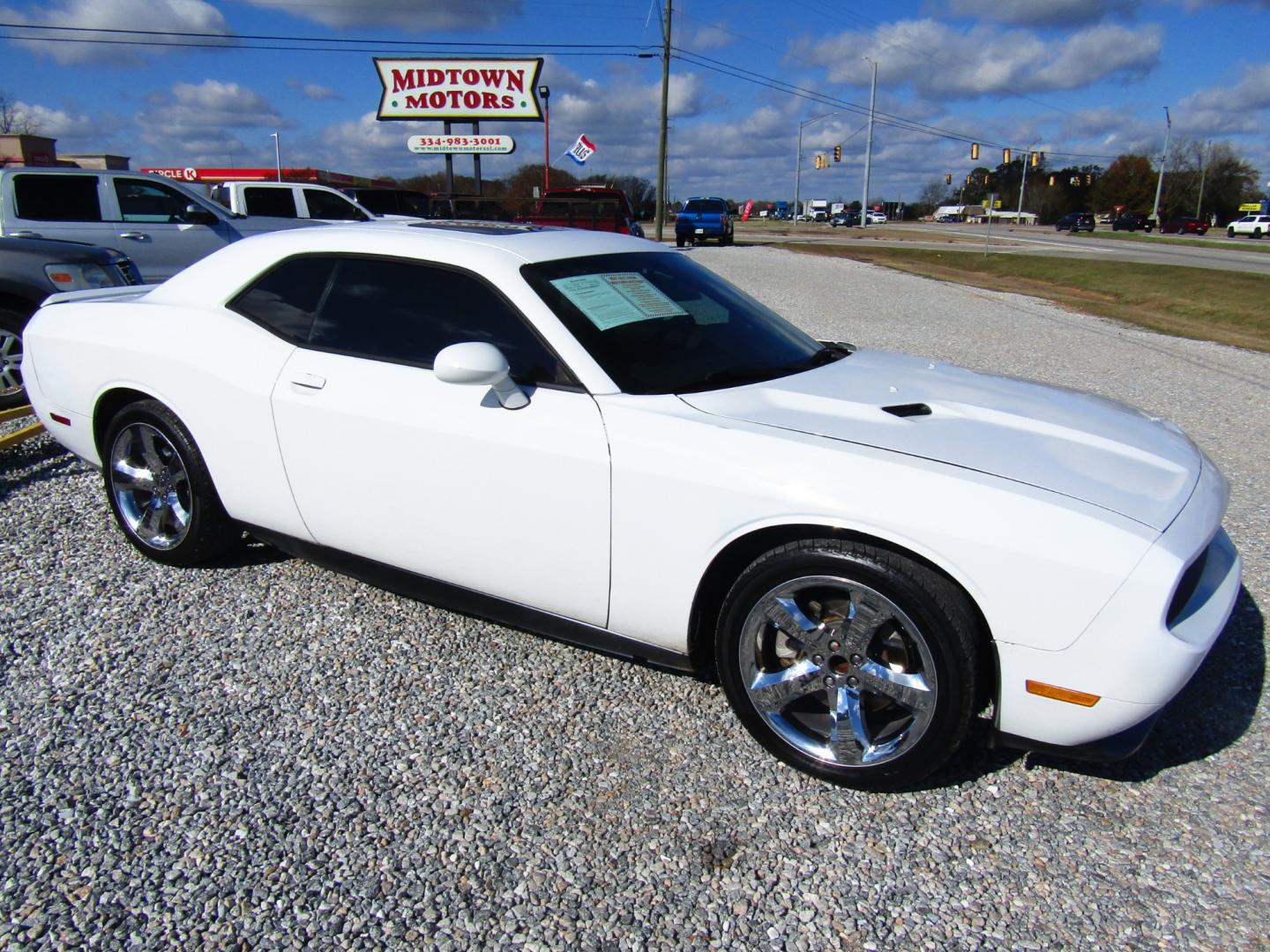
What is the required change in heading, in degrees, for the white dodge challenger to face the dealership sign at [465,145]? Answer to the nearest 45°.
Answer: approximately 135° to its left

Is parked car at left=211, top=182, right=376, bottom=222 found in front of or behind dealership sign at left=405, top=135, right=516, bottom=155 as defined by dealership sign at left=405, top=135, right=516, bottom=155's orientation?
in front

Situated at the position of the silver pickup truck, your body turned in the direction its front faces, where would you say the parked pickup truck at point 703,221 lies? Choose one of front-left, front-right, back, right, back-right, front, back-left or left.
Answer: front-left

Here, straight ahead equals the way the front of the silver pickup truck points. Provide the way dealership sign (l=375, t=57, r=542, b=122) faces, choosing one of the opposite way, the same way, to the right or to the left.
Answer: to the right

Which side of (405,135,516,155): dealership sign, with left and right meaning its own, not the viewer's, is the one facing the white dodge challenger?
front

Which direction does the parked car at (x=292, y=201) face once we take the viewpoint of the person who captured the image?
facing to the right of the viewer

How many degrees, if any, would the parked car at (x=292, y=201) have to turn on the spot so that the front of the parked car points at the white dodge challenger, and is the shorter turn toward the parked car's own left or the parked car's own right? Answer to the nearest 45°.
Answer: approximately 90° to the parked car's own right

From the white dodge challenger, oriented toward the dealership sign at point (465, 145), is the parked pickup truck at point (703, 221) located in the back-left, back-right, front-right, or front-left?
front-right

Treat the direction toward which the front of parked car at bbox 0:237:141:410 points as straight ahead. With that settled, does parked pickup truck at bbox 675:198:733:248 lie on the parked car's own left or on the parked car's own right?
on the parked car's own left

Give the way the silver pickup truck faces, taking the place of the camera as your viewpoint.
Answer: facing to the right of the viewer

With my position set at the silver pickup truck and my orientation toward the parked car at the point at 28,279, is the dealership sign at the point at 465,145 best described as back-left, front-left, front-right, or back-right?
back-left

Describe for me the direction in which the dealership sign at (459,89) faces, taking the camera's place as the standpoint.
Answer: facing the viewer

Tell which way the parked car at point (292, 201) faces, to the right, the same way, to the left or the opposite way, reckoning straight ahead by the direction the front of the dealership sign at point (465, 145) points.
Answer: to the left

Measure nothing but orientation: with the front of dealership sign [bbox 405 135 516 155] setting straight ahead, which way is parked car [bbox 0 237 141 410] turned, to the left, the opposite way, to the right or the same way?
to the left

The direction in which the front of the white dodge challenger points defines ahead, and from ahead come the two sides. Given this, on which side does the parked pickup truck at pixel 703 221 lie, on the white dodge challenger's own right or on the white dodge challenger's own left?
on the white dodge challenger's own left

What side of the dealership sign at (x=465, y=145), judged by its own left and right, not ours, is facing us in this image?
front

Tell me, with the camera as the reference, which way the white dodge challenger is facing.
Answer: facing the viewer and to the right of the viewer

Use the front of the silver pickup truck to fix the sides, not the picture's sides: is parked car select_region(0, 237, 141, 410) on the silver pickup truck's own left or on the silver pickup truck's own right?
on the silver pickup truck's own right

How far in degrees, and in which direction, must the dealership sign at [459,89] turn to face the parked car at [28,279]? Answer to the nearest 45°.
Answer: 0° — it already faces it

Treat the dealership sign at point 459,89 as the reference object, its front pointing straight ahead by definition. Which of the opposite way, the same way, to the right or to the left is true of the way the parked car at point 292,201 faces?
to the left
